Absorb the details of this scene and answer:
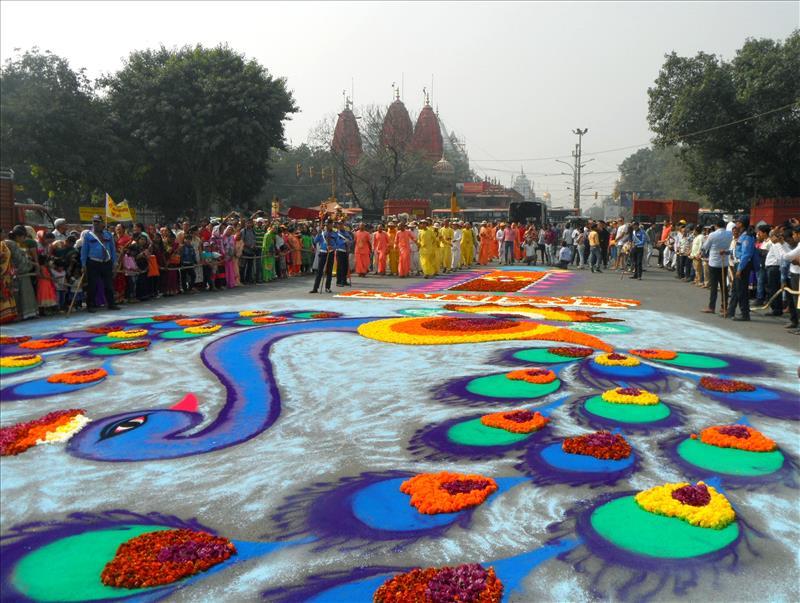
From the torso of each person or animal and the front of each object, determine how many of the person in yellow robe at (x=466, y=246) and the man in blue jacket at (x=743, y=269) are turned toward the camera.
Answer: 1

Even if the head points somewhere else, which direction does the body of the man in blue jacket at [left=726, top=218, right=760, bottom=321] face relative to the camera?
to the viewer's left

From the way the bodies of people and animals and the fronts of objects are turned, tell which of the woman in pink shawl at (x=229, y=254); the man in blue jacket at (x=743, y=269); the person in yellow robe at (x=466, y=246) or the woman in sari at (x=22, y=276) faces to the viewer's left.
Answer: the man in blue jacket

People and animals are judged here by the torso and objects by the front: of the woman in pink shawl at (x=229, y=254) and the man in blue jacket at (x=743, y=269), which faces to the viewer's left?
the man in blue jacket

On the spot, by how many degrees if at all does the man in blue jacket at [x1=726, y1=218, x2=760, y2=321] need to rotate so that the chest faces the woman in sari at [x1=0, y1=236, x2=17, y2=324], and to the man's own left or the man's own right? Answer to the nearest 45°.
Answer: approximately 45° to the man's own left

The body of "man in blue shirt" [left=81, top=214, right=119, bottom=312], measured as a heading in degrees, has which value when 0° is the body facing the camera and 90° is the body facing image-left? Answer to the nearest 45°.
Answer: approximately 315°

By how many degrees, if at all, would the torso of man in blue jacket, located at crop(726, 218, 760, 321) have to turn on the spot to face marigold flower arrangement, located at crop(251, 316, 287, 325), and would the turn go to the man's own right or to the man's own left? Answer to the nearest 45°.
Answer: approximately 45° to the man's own left

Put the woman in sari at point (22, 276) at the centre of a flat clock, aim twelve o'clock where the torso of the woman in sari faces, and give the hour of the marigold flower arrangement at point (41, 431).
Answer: The marigold flower arrangement is roughly at 3 o'clock from the woman in sari.

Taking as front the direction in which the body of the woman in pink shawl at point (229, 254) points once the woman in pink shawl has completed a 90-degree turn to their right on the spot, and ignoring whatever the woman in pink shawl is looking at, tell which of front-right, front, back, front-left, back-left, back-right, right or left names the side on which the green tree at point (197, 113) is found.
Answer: back-right

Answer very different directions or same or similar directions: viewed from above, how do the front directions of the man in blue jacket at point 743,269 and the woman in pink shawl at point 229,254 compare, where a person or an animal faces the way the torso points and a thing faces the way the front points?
very different directions
